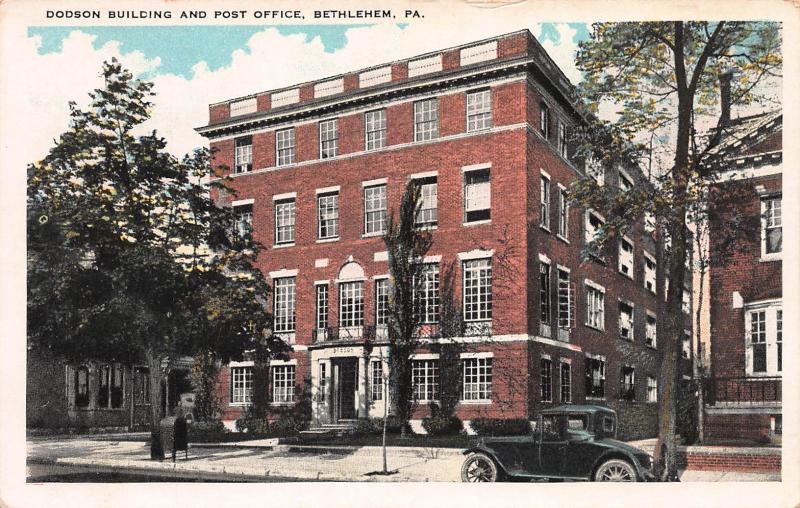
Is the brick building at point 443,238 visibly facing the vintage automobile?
no

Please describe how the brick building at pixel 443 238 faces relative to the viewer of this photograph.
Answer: facing the viewer and to the left of the viewer

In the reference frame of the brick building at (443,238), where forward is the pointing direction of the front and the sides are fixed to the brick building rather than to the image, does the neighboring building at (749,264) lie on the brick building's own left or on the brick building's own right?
on the brick building's own left

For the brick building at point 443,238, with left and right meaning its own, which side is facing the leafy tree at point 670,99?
left
